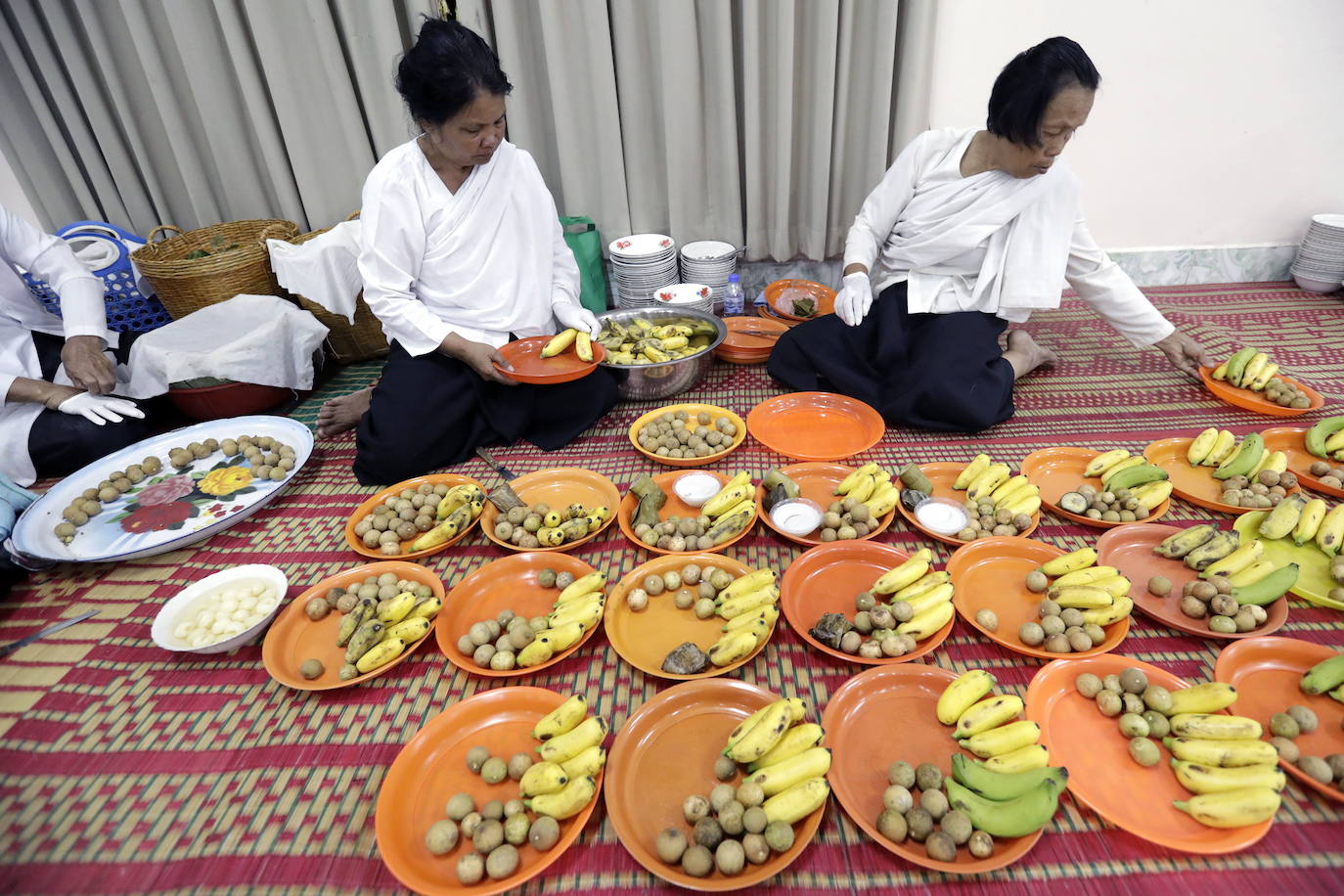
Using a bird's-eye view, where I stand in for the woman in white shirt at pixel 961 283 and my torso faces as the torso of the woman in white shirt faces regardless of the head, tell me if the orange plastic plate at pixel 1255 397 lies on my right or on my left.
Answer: on my left

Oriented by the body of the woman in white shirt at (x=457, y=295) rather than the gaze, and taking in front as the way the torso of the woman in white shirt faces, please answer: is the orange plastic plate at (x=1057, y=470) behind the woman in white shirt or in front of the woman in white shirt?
in front

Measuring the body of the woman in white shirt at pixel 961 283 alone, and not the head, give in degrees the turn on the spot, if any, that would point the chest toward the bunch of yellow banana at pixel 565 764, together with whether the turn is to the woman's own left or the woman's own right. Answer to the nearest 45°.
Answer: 0° — they already face it

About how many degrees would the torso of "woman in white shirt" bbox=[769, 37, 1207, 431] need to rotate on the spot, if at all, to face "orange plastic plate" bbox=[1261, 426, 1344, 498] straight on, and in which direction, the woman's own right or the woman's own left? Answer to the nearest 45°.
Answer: approximately 90° to the woman's own left

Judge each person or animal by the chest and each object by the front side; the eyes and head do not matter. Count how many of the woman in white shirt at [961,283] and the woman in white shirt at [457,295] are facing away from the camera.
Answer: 0

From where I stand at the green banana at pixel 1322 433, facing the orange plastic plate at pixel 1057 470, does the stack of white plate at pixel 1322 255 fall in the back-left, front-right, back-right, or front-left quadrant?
back-right

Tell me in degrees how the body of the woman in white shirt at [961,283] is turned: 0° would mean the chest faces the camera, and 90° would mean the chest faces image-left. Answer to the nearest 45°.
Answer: approximately 0°

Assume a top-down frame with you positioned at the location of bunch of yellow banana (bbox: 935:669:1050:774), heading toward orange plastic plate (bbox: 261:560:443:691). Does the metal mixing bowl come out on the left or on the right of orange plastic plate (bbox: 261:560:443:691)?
right

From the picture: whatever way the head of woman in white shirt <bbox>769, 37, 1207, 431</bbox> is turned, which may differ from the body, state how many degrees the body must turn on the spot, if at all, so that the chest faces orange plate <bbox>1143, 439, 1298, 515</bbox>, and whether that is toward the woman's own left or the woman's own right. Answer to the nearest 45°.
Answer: approximately 45° to the woman's own left

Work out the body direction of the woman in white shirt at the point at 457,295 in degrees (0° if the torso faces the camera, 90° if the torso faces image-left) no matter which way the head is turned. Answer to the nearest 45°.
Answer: approximately 315°
